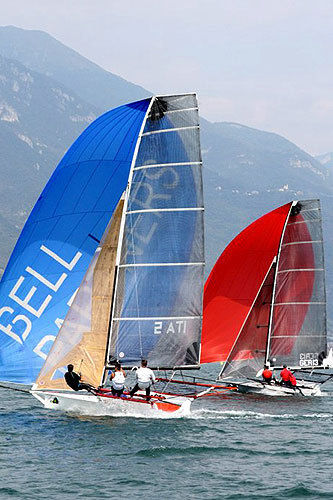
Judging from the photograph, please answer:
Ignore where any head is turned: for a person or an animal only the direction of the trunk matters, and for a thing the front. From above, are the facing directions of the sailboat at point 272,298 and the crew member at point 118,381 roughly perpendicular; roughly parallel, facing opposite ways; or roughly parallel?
roughly perpendicular

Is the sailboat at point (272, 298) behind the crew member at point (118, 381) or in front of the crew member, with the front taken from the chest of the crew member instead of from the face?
in front

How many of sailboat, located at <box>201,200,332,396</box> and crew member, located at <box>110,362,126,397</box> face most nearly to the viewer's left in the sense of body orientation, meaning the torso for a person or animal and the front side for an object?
1

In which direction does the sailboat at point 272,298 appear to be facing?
to the viewer's left

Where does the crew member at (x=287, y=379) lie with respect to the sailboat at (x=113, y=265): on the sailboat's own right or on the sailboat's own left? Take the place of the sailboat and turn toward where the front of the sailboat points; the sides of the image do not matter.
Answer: on the sailboat's own right

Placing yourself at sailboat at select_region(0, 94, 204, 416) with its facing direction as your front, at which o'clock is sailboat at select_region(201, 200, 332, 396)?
sailboat at select_region(201, 200, 332, 396) is roughly at 4 o'clock from sailboat at select_region(0, 94, 204, 416).

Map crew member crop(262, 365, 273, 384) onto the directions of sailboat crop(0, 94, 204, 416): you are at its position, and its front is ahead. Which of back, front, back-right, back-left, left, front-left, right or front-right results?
back-right

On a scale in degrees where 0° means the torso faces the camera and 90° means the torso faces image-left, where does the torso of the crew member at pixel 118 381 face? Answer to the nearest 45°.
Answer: approximately 180°

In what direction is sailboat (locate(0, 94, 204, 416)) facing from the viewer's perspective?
to the viewer's left

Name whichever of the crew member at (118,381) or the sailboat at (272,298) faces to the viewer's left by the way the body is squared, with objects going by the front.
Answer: the sailboat

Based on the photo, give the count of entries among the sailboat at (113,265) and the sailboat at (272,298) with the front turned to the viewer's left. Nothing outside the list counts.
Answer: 2

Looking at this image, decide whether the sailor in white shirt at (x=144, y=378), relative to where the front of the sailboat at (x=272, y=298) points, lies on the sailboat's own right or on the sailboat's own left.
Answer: on the sailboat's own left
